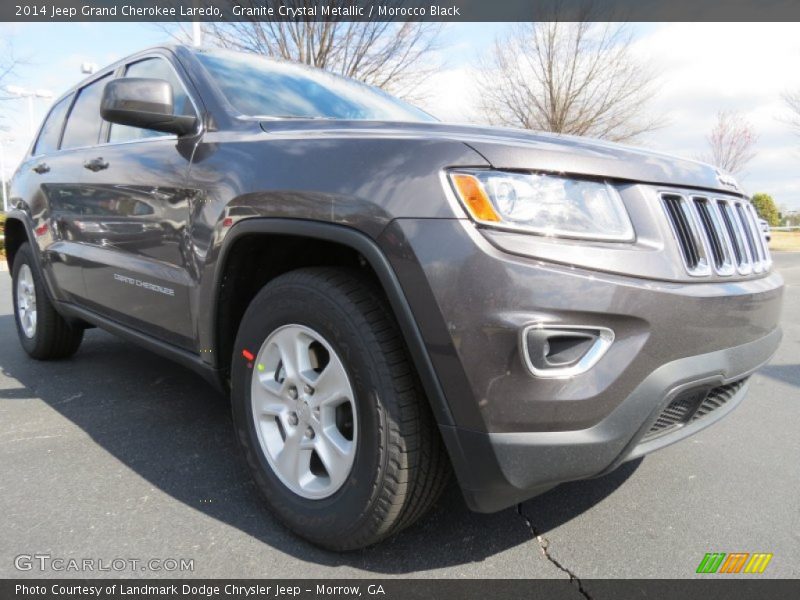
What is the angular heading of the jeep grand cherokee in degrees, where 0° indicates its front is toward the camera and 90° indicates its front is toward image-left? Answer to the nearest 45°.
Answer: approximately 315°

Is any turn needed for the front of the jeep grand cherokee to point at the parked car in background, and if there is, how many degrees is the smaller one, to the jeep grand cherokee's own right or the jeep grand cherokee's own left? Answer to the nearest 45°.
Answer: approximately 90° to the jeep grand cherokee's own left
